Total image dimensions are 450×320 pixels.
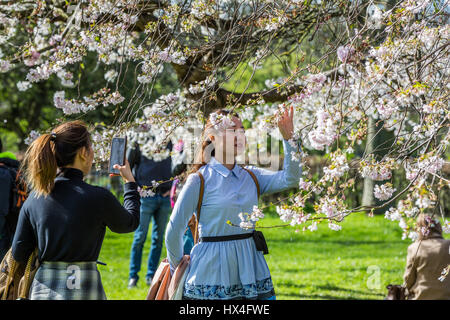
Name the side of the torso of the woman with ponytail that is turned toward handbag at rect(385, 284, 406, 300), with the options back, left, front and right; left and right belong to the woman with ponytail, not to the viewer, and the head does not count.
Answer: front

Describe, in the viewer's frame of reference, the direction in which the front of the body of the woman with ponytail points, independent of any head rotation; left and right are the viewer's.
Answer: facing away from the viewer and to the right of the viewer

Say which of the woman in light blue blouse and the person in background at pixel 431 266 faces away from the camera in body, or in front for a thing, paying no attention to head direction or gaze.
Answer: the person in background

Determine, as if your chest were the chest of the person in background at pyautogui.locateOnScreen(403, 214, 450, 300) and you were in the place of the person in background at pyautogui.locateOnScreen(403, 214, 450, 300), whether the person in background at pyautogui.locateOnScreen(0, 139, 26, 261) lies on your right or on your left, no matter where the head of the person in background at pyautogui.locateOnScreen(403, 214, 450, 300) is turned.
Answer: on your left

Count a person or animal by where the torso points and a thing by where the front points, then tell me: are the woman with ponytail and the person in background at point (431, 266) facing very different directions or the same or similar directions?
same or similar directions

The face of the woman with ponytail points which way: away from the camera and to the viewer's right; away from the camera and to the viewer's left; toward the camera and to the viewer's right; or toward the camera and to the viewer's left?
away from the camera and to the viewer's right

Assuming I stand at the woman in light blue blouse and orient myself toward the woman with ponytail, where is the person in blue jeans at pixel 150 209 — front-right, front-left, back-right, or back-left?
back-right

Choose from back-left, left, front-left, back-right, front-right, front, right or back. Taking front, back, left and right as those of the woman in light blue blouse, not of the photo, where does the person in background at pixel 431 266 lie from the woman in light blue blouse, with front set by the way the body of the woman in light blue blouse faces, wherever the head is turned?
left

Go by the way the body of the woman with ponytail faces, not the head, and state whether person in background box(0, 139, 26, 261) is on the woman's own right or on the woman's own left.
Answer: on the woman's own left

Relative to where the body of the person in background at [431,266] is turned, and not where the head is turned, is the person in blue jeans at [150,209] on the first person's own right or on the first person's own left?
on the first person's own left

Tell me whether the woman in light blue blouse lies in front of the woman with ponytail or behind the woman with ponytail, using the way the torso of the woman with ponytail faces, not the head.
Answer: in front

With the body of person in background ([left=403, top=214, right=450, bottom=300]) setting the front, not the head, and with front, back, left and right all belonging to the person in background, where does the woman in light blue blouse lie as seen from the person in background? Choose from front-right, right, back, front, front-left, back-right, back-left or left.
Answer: back-left

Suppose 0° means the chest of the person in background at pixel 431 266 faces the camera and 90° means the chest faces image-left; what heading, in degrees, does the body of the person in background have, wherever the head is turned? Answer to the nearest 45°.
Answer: approximately 180°

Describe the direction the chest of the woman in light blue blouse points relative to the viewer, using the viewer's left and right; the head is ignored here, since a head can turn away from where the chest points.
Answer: facing the viewer and to the right of the viewer

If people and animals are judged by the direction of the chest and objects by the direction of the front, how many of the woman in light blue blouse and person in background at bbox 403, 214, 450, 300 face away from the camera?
1
